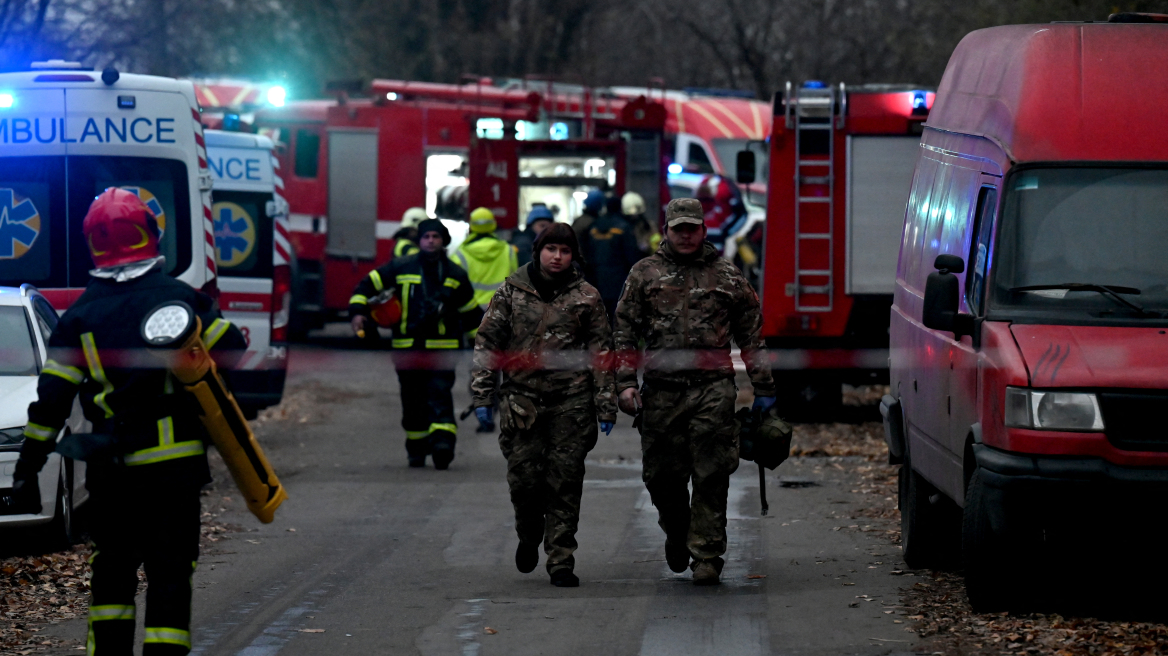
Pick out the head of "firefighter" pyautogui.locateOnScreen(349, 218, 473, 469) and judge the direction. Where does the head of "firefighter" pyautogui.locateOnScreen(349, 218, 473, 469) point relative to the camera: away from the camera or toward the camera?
toward the camera

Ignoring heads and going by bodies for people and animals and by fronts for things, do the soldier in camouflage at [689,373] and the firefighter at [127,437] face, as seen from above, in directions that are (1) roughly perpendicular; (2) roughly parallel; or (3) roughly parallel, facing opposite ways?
roughly parallel, facing opposite ways

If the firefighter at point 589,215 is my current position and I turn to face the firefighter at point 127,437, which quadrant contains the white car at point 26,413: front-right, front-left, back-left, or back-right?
front-right

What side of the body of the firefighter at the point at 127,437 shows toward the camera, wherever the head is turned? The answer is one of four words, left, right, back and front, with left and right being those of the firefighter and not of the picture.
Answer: back

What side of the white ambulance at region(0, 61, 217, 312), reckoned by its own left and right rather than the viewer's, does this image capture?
back

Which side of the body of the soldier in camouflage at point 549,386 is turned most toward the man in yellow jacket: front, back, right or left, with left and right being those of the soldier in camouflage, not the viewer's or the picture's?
back

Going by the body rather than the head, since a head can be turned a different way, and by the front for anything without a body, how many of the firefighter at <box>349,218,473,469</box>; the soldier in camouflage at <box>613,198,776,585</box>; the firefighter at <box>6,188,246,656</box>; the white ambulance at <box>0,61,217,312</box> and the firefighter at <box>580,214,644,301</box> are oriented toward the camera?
2

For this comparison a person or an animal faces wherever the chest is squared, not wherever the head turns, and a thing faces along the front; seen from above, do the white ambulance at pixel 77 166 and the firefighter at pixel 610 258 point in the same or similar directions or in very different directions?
same or similar directions

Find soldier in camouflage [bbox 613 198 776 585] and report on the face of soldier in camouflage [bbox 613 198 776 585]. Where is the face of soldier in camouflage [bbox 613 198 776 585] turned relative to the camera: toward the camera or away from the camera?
toward the camera

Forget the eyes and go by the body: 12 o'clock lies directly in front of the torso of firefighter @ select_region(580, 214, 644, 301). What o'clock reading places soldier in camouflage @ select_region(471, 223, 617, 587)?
The soldier in camouflage is roughly at 6 o'clock from the firefighter.

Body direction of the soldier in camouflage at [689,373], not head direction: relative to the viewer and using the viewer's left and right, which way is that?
facing the viewer

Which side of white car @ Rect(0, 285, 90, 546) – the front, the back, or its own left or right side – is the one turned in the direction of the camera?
front

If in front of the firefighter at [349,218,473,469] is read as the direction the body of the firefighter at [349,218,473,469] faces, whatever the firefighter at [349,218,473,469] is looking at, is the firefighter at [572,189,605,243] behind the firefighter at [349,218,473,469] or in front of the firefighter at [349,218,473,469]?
behind

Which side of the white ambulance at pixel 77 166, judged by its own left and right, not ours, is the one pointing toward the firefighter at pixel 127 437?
back

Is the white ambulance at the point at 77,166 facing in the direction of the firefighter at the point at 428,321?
no

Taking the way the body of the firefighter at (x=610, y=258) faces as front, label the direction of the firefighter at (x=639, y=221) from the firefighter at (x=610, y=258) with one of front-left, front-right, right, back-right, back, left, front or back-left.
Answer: front

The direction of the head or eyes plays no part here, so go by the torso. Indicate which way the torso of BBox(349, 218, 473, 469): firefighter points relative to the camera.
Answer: toward the camera
